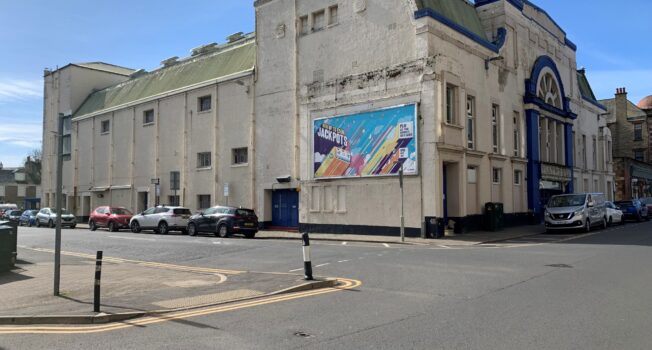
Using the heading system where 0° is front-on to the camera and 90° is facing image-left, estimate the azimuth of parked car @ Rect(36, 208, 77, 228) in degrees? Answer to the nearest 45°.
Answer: approximately 315°

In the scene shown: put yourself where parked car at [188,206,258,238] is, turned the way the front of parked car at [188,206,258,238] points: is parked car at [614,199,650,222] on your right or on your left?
on your right

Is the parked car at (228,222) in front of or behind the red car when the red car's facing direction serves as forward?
behind

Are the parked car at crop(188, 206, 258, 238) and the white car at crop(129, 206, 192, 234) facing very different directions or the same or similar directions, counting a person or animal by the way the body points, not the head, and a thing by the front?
same or similar directions

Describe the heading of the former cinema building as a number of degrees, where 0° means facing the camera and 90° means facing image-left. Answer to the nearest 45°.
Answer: approximately 315°

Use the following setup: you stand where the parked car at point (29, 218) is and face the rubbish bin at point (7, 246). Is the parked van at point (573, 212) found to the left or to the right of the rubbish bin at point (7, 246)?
left

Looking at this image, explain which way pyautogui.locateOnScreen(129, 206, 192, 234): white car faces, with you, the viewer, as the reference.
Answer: facing away from the viewer and to the left of the viewer

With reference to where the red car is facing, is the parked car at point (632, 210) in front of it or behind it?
behind

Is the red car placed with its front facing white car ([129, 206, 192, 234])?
no

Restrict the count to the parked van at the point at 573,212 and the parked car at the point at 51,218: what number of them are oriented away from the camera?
0
